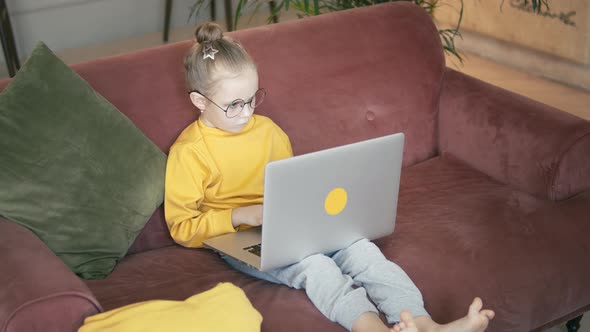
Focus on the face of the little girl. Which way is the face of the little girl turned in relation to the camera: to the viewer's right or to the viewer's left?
to the viewer's right

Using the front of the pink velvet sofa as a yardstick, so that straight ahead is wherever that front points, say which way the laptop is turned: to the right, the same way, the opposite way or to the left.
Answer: the opposite way

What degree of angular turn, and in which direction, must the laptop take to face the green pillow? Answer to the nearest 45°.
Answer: approximately 45° to its left

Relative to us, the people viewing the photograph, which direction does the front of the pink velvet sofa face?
facing the viewer and to the right of the viewer

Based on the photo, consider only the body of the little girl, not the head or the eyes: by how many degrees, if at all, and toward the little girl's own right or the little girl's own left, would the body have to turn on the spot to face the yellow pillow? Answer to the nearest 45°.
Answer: approximately 45° to the little girl's own right
